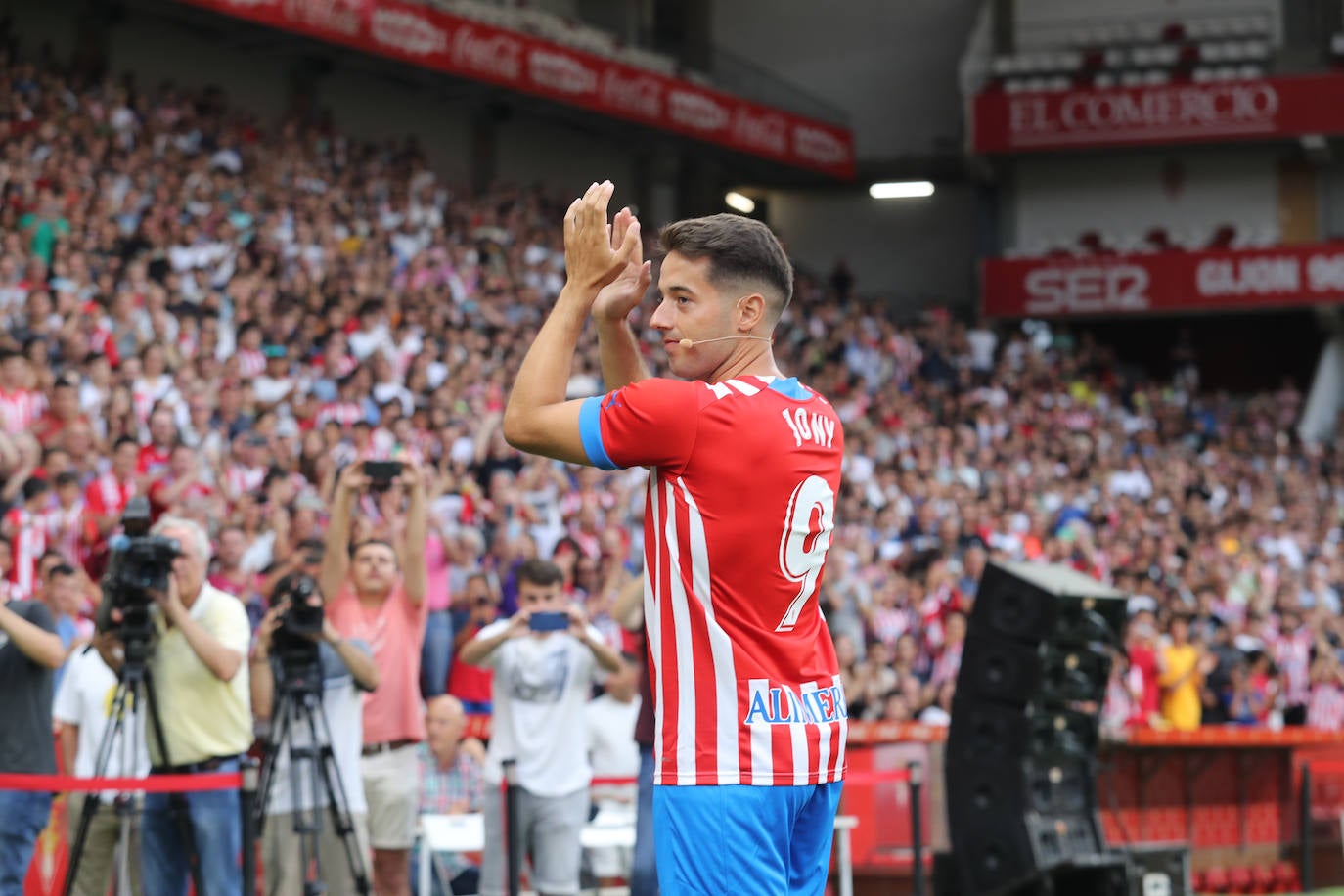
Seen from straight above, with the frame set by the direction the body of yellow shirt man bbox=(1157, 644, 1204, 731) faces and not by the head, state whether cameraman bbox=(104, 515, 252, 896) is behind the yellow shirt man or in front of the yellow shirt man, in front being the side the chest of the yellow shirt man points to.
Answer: in front

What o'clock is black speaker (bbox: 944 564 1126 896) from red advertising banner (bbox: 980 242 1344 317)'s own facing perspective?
The black speaker is roughly at 12 o'clock from the red advertising banner.

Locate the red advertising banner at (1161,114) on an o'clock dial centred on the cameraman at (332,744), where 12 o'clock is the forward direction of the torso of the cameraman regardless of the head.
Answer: The red advertising banner is roughly at 7 o'clock from the cameraman.

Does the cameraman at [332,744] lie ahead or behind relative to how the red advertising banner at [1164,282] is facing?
ahead

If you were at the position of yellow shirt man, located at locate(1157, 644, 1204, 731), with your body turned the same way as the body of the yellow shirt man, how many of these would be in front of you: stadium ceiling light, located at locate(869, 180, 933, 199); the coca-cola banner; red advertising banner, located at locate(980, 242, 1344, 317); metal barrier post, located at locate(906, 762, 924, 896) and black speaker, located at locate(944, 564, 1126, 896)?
2

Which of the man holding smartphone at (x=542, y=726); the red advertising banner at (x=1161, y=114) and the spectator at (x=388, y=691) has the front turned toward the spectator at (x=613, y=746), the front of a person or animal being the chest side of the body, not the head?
the red advertising banner

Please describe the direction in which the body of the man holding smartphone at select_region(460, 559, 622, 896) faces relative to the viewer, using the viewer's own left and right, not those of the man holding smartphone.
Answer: facing the viewer

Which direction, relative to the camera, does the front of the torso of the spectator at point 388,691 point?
toward the camera

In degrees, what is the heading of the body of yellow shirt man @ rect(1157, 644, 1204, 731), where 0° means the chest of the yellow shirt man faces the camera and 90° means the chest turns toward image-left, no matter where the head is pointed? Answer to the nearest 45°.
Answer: approximately 0°

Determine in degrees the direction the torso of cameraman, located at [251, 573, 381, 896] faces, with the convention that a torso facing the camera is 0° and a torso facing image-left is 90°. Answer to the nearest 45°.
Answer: approximately 0°

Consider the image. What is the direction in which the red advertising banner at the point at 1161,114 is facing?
toward the camera
